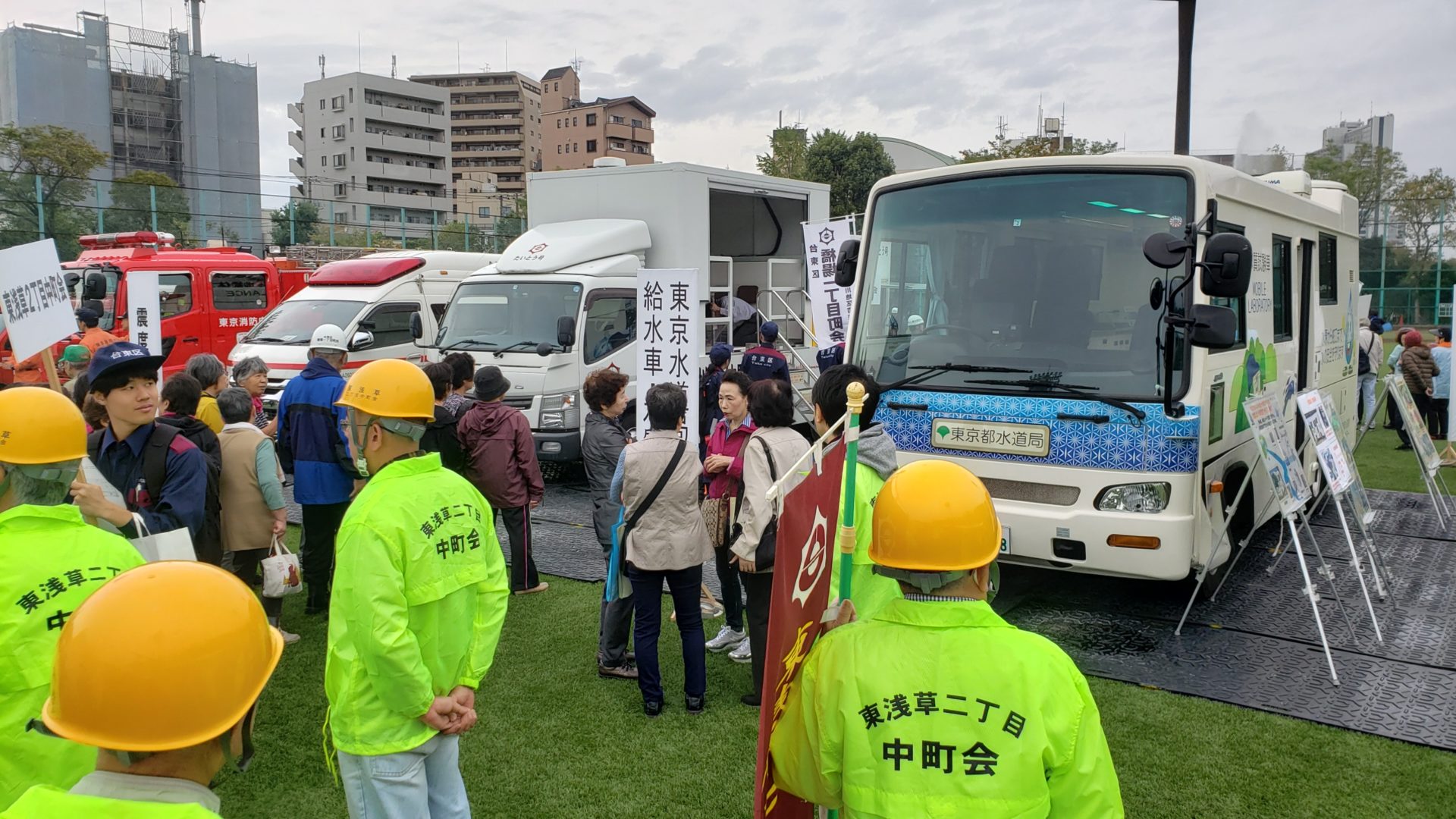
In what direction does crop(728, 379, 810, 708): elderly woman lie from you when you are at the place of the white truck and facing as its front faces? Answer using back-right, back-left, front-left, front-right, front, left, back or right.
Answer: front-left

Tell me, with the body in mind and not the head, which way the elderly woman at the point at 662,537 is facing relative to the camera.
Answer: away from the camera

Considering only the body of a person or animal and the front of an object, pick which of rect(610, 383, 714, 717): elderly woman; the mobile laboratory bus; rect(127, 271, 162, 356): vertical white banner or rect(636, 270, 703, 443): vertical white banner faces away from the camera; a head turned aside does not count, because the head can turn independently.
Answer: the elderly woman

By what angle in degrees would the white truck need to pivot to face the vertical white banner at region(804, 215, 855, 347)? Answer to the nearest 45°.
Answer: approximately 135° to its left

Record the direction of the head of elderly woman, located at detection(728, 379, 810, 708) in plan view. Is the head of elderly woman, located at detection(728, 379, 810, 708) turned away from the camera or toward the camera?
away from the camera

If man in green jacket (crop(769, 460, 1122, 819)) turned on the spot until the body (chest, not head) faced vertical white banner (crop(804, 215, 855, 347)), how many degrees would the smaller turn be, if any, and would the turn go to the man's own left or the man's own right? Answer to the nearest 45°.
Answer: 0° — they already face it

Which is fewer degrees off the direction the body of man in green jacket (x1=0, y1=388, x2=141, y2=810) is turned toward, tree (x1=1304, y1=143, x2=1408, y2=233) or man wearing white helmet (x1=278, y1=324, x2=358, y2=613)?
the man wearing white helmet

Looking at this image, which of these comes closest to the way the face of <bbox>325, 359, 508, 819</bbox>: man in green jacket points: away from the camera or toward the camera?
away from the camera

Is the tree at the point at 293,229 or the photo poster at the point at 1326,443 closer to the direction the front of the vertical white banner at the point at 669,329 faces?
the photo poster

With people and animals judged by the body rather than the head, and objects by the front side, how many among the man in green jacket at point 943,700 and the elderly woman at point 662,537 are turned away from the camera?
2

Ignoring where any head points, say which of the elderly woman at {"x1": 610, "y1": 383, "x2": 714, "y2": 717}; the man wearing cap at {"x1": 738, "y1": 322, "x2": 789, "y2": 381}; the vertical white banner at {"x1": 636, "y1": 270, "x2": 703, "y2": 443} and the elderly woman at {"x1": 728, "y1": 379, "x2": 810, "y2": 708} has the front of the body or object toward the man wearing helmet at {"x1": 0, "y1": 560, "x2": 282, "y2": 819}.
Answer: the vertical white banner

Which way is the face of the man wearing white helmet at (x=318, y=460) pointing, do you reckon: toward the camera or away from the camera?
away from the camera

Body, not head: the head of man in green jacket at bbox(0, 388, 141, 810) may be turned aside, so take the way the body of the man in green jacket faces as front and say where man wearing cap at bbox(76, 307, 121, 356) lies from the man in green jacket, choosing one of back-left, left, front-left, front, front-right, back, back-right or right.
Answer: front-right

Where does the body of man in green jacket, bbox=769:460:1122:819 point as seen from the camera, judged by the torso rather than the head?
away from the camera
